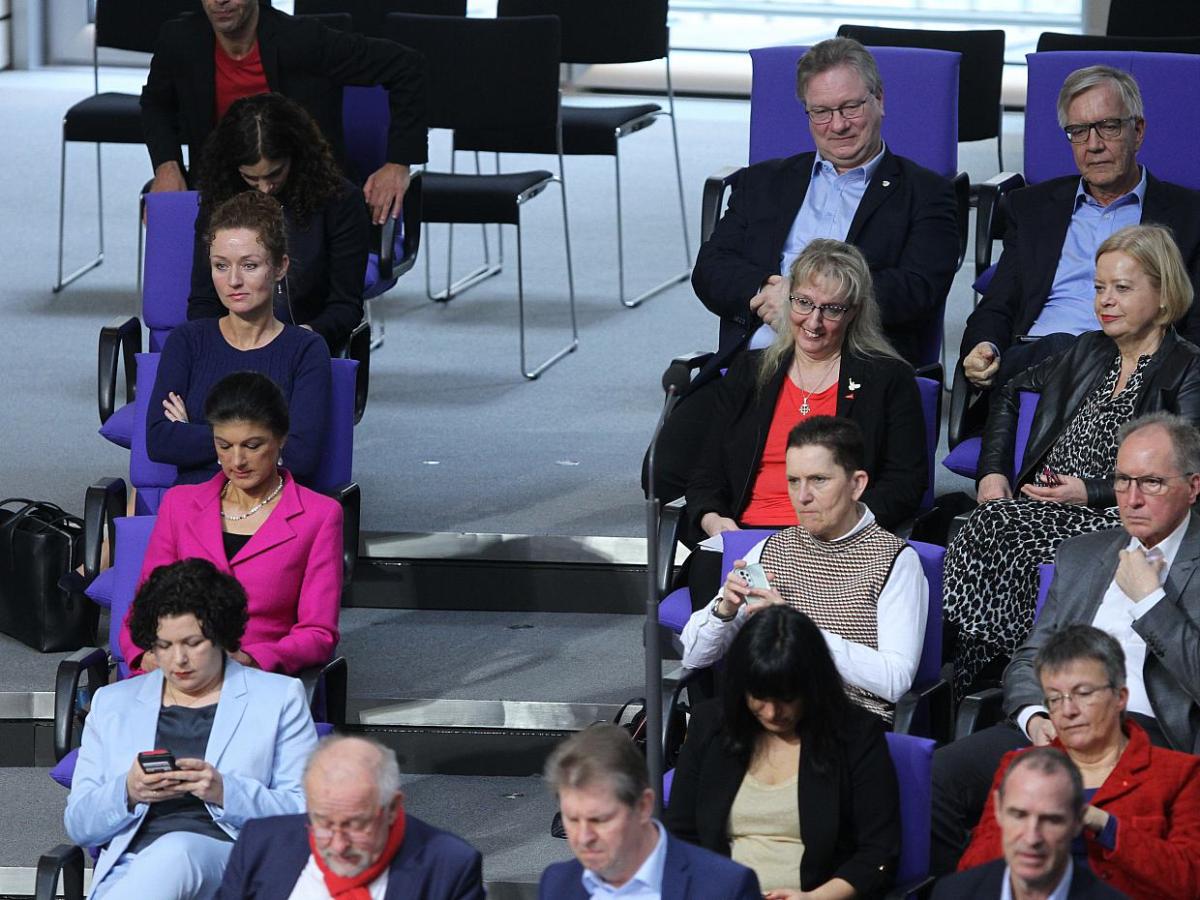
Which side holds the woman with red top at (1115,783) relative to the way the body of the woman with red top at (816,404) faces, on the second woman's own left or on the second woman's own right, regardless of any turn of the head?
on the second woman's own left

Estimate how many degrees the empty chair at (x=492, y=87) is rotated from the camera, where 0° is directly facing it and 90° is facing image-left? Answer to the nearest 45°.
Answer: approximately 45°

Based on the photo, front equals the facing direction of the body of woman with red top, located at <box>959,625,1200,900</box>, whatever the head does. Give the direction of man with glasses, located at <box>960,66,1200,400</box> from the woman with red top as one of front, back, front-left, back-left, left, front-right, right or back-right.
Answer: back-right

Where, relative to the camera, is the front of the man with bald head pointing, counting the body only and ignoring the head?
toward the camera

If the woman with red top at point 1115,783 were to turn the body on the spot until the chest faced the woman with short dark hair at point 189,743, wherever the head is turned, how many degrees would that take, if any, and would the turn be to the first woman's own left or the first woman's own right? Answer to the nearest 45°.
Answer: approximately 45° to the first woman's own right

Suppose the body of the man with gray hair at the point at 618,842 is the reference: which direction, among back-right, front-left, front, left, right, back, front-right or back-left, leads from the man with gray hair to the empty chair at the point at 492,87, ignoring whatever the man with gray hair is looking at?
back-right

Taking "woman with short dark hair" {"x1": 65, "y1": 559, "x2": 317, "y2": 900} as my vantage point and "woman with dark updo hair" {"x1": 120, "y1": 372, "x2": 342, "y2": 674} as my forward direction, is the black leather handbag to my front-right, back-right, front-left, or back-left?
front-left

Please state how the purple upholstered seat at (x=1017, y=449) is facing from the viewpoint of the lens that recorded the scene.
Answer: facing the viewer and to the left of the viewer

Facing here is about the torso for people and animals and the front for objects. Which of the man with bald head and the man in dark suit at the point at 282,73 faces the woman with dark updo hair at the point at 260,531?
the man in dark suit

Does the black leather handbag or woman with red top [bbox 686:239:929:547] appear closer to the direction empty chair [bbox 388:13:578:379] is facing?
the black leather handbag

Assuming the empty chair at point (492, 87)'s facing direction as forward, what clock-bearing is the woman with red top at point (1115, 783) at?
The woman with red top is roughly at 10 o'clock from the empty chair.

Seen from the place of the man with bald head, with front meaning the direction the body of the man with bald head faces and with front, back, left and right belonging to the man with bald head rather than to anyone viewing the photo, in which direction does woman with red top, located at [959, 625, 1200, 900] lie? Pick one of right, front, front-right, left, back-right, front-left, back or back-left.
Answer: left

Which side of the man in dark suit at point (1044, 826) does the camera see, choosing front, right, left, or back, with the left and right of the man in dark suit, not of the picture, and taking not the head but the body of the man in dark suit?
front

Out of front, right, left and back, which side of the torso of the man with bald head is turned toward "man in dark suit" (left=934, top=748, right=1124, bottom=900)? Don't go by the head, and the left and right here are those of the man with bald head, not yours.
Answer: left
